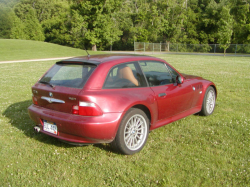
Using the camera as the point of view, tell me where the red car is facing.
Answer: facing away from the viewer and to the right of the viewer
